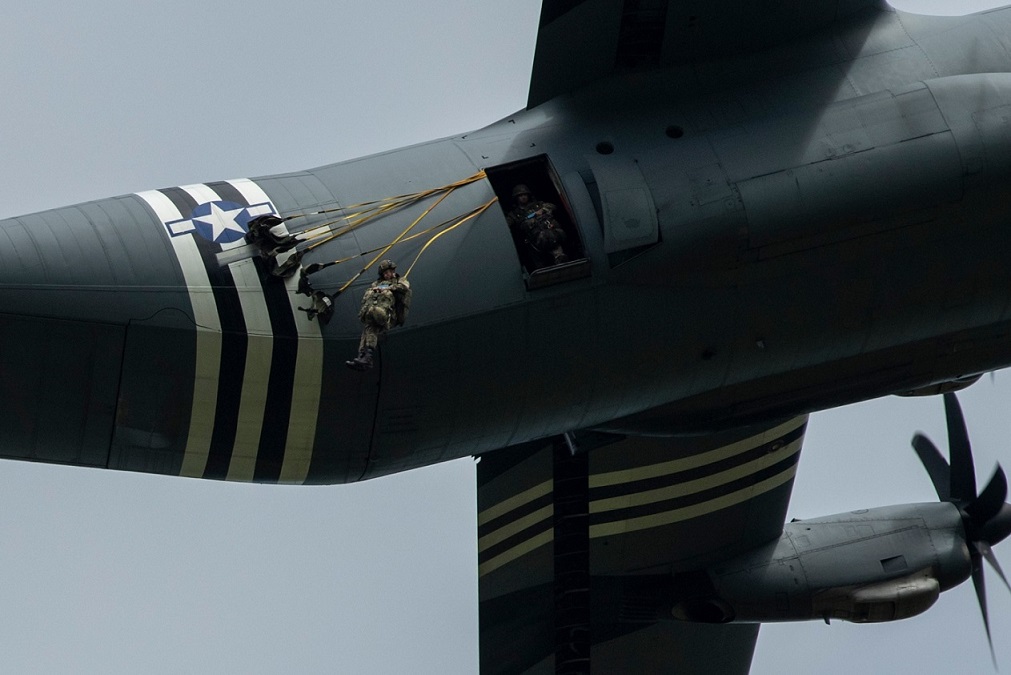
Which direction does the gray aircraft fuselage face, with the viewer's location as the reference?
facing to the right of the viewer
